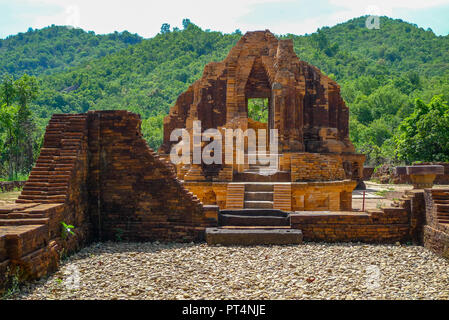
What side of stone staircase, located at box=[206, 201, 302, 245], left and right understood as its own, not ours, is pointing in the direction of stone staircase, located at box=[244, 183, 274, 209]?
back

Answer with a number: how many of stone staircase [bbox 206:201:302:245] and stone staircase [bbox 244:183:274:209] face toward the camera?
2

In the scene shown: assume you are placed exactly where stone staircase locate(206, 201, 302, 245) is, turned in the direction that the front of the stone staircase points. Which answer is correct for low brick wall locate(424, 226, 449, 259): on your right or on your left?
on your left

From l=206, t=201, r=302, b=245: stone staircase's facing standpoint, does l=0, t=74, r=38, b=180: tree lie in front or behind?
behind

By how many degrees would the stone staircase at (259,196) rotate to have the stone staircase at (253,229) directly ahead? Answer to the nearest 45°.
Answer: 0° — it already faces it

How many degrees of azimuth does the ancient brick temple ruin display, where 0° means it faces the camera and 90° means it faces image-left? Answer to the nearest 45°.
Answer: approximately 0°

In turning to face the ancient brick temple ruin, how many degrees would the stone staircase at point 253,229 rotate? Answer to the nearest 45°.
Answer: approximately 180°
